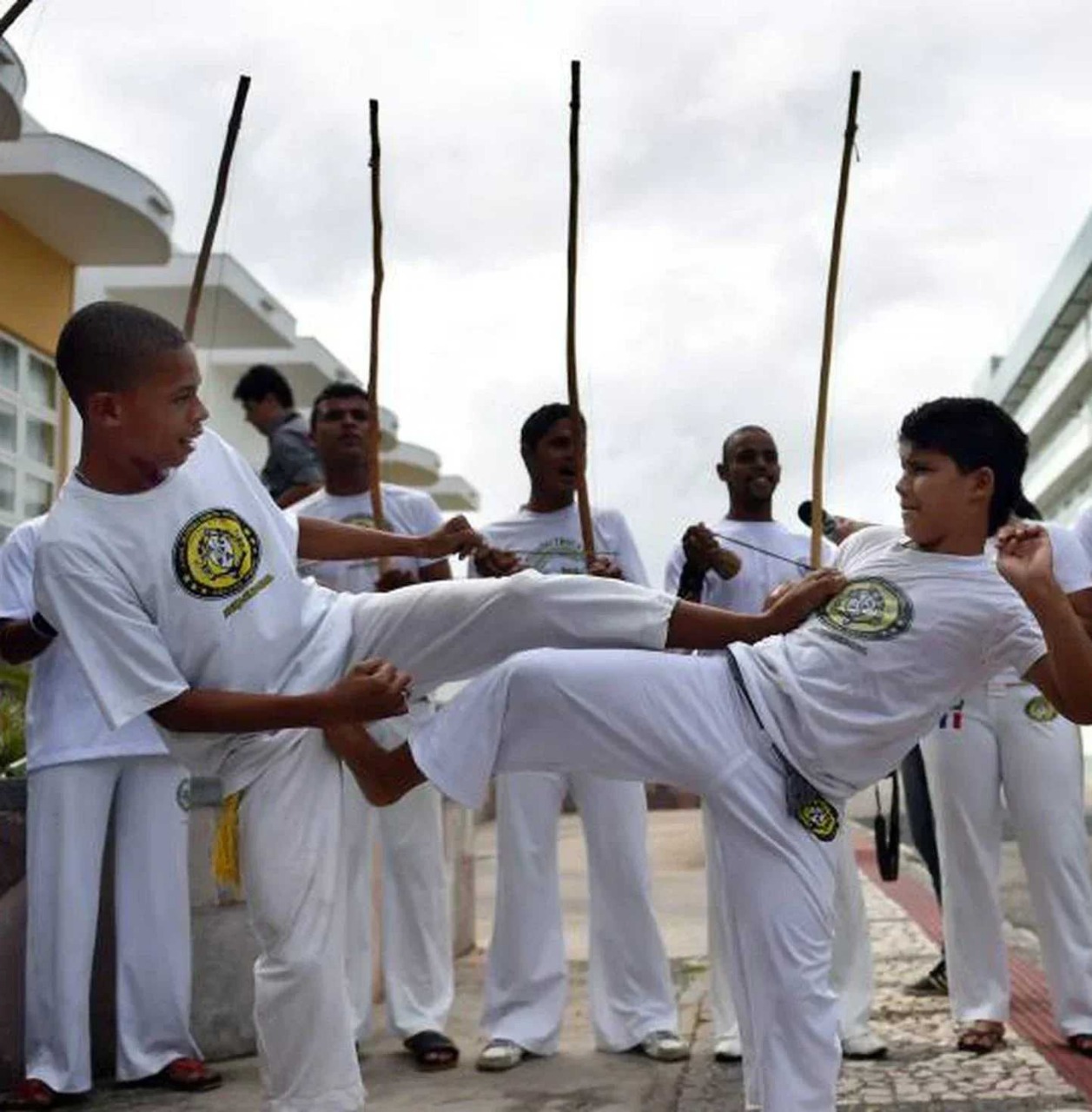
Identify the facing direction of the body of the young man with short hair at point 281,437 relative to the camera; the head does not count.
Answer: to the viewer's left

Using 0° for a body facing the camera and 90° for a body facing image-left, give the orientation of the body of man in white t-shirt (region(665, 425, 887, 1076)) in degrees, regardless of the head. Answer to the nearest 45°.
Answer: approximately 0°

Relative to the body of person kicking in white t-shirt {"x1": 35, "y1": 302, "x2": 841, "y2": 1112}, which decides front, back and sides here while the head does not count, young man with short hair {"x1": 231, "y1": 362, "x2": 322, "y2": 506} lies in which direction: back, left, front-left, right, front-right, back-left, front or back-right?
back-left

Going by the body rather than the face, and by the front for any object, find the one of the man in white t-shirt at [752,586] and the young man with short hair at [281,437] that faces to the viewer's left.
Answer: the young man with short hair

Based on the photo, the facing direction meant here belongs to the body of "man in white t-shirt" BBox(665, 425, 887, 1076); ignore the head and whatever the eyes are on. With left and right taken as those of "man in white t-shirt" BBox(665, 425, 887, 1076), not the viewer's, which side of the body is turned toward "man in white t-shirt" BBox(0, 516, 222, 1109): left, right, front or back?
right

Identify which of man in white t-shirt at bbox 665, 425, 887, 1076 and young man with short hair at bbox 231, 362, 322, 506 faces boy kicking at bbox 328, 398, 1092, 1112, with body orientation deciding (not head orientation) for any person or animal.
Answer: the man in white t-shirt

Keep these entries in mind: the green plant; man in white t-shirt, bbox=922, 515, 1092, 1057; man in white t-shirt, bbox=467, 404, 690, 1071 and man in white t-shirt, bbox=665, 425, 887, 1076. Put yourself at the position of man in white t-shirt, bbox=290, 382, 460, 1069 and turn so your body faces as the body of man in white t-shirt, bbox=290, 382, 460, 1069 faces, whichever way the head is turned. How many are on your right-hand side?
1

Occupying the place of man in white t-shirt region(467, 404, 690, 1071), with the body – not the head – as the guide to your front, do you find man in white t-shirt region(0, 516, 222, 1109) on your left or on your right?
on your right

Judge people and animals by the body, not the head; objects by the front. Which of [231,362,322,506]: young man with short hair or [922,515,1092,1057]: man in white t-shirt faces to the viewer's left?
the young man with short hair
